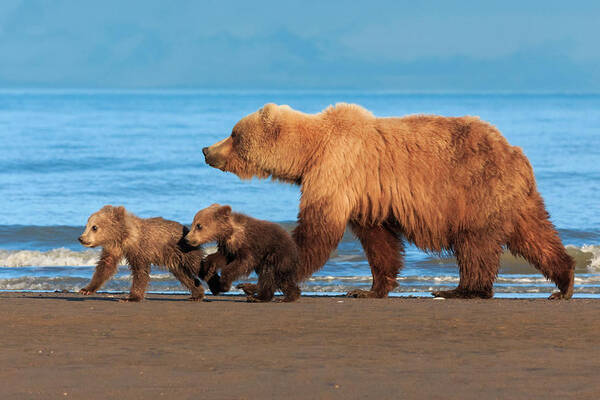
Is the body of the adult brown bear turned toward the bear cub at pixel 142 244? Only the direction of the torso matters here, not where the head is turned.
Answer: yes

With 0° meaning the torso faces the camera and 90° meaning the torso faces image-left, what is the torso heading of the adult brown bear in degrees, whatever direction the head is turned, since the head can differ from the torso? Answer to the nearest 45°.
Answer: approximately 90°

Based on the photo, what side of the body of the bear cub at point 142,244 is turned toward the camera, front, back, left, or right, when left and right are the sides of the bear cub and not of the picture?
left

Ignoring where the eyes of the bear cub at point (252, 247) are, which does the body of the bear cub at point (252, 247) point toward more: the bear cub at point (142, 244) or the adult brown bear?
the bear cub

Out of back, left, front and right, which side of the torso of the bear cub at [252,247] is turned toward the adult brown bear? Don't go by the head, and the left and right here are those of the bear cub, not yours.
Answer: back

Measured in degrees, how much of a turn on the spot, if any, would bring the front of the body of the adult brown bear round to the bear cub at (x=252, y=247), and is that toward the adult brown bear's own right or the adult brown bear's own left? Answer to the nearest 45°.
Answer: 0° — it already faces it

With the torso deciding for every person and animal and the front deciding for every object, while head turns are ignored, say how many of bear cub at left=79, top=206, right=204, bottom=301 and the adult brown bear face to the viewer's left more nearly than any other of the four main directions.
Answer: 2

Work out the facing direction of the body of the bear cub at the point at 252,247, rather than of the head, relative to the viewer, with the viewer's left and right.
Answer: facing to the left of the viewer

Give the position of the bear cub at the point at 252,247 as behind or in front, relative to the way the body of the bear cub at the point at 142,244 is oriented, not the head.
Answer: behind
